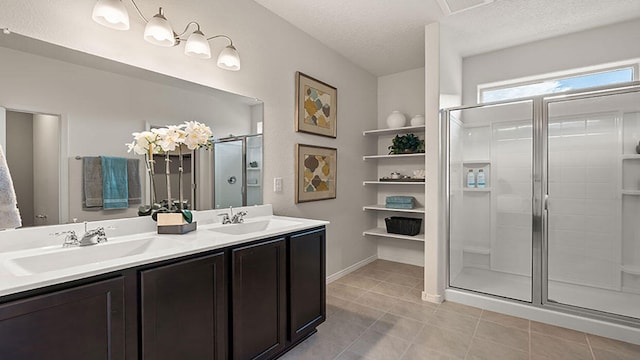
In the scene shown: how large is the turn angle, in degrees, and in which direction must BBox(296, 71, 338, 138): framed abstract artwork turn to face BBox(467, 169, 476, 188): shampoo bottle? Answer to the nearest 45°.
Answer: approximately 45° to its left

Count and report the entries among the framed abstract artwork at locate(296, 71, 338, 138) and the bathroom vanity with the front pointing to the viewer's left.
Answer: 0

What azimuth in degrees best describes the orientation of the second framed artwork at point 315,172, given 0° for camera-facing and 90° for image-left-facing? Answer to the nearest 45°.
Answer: approximately 315°

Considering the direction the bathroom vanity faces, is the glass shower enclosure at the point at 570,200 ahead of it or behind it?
ahead

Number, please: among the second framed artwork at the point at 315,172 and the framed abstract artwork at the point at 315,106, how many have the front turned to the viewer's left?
0

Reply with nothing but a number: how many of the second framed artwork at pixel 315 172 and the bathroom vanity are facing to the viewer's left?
0

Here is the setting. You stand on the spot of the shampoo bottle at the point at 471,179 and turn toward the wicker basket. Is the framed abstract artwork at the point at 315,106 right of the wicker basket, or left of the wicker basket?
left

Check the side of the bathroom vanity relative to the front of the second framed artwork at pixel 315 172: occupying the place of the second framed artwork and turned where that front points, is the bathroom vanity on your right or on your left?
on your right

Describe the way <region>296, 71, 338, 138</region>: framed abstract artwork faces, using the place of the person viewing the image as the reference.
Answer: facing the viewer and to the right of the viewer

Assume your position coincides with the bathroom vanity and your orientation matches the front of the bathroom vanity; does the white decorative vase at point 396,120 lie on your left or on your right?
on your left
